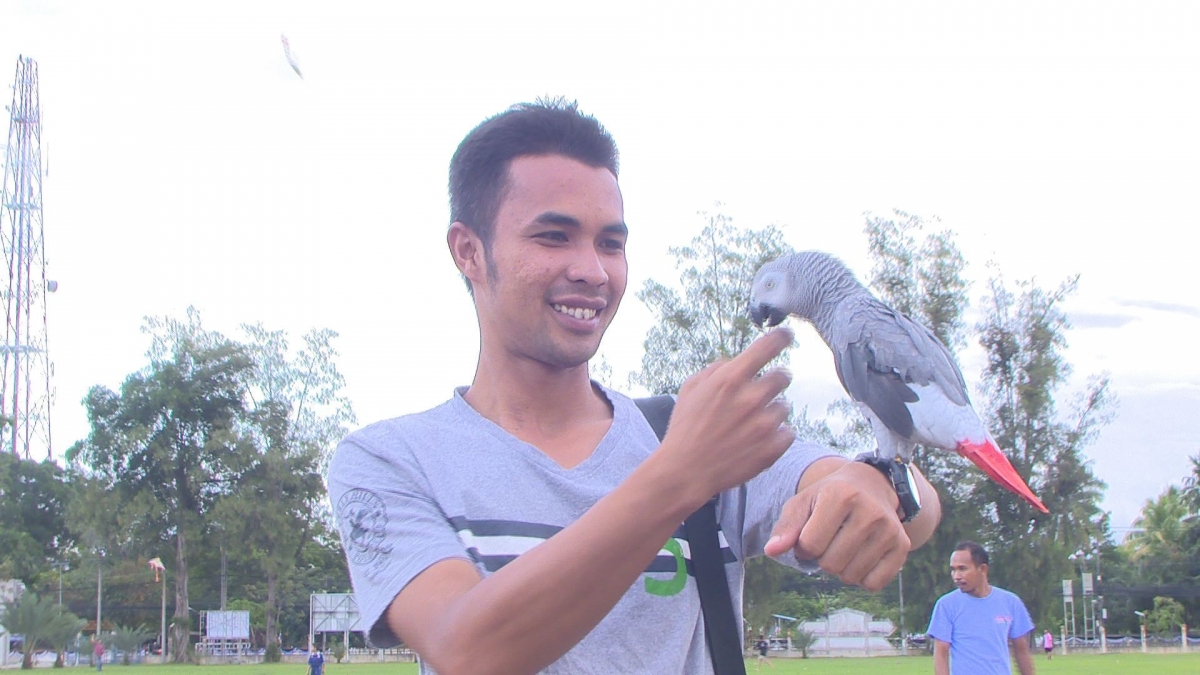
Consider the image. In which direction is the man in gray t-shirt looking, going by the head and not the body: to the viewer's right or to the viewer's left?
to the viewer's right

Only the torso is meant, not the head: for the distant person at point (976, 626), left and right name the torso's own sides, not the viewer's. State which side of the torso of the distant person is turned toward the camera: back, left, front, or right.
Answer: front

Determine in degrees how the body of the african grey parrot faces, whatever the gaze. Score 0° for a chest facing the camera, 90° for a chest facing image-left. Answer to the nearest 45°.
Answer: approximately 90°

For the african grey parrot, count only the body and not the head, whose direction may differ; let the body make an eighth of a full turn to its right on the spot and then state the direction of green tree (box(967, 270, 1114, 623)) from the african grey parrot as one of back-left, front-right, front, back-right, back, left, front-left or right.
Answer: front-right

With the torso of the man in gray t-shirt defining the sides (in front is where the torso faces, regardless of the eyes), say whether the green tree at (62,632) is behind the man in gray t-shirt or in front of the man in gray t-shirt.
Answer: behind

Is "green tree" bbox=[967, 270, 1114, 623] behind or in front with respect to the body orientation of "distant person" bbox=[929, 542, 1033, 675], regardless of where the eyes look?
behind

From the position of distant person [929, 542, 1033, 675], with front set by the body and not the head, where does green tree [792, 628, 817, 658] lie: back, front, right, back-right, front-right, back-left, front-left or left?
back

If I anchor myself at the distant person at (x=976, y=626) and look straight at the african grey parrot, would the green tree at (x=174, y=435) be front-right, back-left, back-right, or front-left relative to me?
back-right

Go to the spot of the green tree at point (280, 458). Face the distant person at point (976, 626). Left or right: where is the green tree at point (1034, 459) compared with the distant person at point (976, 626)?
left

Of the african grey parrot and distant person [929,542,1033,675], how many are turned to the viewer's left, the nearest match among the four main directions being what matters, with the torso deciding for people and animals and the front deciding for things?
1
